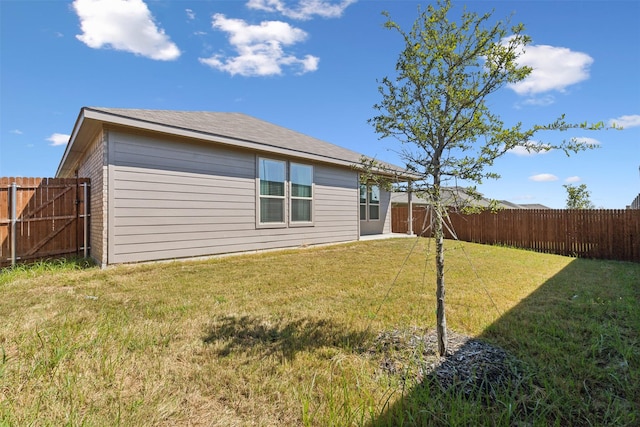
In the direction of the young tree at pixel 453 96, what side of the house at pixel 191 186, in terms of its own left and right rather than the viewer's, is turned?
back

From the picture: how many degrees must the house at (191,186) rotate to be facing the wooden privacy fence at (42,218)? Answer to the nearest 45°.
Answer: approximately 45° to its left

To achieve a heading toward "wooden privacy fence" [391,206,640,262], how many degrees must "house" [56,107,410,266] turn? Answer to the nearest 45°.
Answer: approximately 135° to its right

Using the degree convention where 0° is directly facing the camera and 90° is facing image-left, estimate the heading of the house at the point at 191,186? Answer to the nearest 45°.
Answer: approximately 135°
